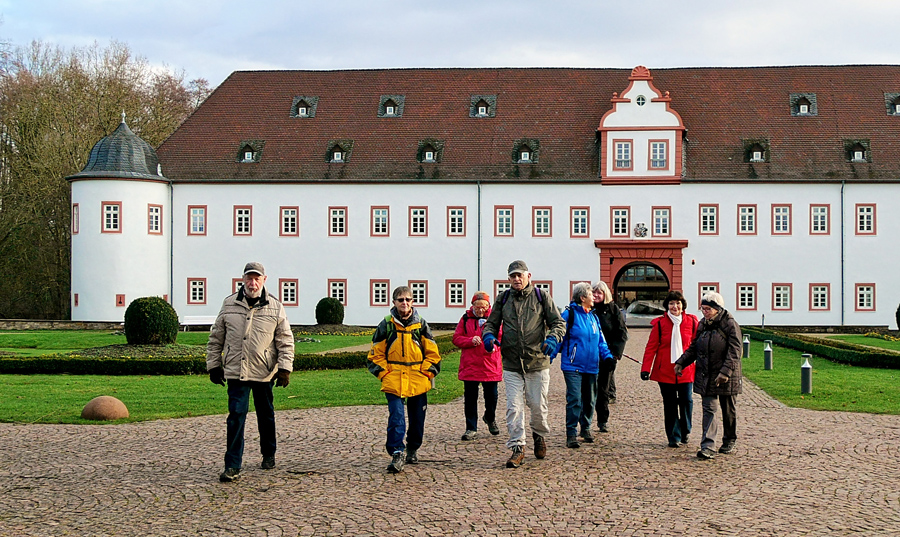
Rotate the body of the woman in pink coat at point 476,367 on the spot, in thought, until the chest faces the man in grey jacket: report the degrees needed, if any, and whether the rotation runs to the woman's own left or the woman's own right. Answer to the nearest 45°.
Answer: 0° — they already face them

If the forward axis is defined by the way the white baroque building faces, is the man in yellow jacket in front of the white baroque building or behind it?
in front

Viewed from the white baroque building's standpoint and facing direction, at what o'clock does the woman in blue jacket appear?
The woman in blue jacket is roughly at 12 o'clock from the white baroque building.

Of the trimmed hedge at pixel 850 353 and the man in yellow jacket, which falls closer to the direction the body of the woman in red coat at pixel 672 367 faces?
the man in yellow jacket

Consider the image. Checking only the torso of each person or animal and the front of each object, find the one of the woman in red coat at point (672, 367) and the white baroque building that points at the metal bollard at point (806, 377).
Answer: the white baroque building

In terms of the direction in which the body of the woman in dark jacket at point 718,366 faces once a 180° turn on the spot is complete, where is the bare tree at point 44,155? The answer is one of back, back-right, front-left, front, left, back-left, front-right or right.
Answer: left

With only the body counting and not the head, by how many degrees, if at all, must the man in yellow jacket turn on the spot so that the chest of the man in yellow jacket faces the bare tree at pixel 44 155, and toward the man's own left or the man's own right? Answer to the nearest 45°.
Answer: approximately 135° to the man's own right

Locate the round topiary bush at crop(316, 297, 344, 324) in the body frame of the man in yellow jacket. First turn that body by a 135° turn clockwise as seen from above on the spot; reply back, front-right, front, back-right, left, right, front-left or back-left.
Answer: front-right
